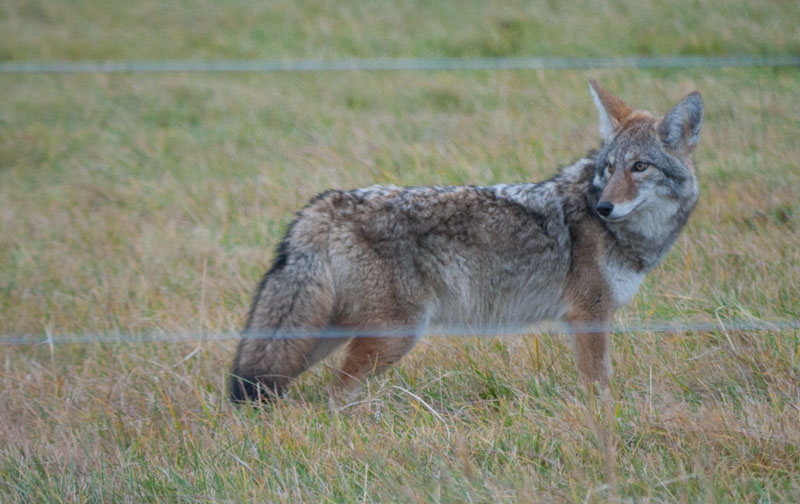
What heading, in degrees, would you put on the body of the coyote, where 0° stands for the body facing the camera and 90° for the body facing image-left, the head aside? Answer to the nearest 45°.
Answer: approximately 270°
